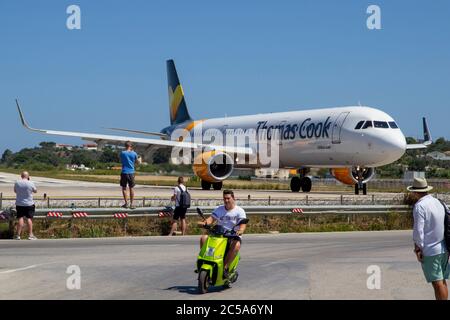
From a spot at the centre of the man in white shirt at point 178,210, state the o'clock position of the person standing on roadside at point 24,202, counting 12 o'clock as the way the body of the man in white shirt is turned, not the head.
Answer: The person standing on roadside is roughly at 10 o'clock from the man in white shirt.

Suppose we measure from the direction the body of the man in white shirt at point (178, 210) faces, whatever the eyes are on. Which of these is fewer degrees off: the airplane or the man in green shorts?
the airplane

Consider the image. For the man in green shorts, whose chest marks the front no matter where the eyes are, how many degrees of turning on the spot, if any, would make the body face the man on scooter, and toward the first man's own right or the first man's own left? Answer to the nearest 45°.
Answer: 0° — they already face them

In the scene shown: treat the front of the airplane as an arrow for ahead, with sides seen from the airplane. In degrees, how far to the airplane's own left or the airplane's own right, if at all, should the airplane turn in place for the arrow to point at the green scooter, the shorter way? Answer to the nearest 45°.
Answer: approximately 45° to the airplane's own right

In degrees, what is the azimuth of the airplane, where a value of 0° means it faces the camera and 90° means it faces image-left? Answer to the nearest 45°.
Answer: approximately 315°

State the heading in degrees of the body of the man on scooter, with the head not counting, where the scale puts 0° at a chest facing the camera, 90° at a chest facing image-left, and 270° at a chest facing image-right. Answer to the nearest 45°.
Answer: approximately 45°
